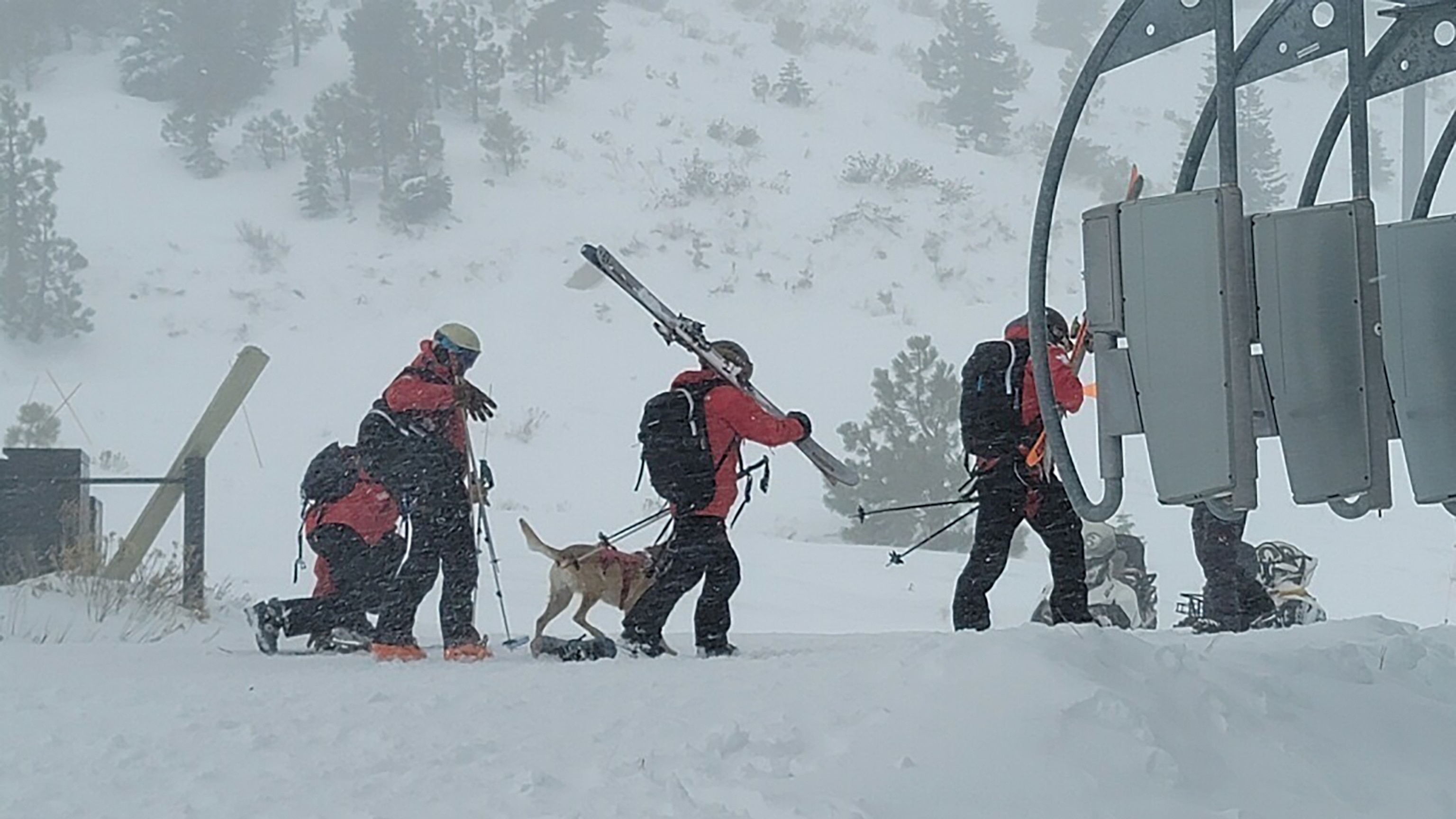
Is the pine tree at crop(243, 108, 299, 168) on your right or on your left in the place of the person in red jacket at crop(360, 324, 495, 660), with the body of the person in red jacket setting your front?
on your left

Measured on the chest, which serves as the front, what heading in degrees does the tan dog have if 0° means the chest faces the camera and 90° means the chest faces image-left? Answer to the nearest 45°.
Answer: approximately 270°

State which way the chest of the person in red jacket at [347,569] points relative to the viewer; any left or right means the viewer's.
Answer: facing to the right of the viewer

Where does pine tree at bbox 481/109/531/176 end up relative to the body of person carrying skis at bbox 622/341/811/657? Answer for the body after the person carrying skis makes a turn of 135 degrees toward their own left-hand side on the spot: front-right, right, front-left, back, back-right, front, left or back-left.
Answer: front-right

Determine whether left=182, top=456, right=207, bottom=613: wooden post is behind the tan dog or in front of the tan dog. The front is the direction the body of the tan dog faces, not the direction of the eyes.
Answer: behind

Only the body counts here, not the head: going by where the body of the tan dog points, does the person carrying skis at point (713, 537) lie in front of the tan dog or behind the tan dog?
in front

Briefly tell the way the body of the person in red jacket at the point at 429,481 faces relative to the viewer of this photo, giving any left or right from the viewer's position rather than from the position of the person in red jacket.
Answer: facing to the right of the viewer

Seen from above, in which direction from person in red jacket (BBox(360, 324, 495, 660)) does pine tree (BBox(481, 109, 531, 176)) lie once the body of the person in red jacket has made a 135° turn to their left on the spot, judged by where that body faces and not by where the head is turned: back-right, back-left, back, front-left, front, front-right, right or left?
front-right

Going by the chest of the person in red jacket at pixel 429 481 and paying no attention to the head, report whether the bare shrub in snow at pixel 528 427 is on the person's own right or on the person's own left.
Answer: on the person's own left

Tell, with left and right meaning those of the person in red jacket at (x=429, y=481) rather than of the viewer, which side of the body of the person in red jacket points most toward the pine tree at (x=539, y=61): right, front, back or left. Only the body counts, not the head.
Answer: left

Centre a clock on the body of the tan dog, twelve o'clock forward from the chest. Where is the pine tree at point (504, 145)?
The pine tree is roughly at 9 o'clock from the tan dog.
